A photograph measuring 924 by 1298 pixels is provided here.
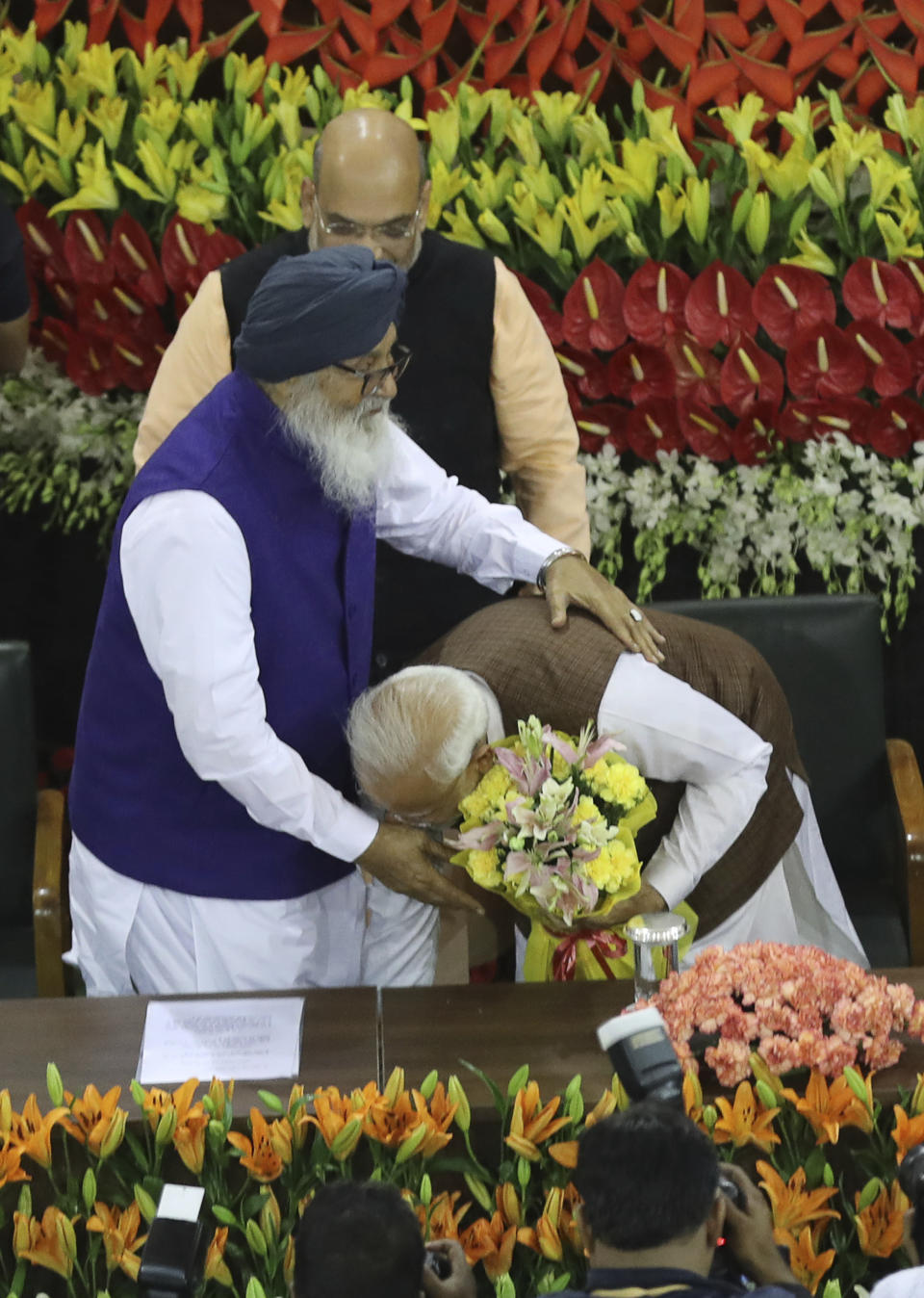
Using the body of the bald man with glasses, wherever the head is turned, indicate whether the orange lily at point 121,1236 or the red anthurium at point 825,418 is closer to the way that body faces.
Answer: the orange lily

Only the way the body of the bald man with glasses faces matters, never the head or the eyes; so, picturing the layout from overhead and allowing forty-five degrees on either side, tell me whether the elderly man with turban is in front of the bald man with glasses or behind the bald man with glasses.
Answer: in front

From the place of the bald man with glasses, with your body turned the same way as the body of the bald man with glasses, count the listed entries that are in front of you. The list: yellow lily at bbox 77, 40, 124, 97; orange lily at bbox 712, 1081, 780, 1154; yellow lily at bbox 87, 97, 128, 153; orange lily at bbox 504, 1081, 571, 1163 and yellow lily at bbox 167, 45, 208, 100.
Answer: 2

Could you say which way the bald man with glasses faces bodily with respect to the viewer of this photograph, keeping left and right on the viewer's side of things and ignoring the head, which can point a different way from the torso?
facing the viewer

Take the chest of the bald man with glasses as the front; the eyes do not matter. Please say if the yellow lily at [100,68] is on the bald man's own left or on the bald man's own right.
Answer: on the bald man's own right

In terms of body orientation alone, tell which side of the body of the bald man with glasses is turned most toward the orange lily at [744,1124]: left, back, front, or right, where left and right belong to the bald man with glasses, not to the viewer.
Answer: front

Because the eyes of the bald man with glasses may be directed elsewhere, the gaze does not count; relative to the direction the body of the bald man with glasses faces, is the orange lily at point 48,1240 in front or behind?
in front

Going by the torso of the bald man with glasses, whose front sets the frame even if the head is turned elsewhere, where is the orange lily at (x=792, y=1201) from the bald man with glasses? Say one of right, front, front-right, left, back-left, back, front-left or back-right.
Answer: front

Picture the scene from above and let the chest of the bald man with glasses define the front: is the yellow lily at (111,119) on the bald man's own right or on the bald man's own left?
on the bald man's own right
